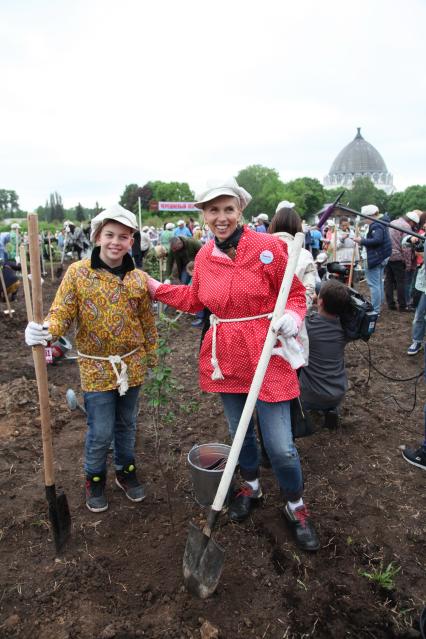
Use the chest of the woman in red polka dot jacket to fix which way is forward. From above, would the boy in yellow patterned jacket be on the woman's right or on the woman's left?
on the woman's right

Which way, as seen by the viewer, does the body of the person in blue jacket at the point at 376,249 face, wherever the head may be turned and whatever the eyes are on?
to the viewer's left

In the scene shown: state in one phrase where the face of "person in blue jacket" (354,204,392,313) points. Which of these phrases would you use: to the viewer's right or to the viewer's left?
to the viewer's left

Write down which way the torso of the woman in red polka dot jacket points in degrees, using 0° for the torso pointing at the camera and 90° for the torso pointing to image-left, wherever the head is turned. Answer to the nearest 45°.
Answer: approximately 0°

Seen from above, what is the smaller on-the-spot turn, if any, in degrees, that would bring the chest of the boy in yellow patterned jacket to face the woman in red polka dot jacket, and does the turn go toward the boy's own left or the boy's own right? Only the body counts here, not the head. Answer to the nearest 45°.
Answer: approximately 45° to the boy's own left

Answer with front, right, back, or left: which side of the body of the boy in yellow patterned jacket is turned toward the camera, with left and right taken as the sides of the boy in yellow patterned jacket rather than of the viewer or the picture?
front

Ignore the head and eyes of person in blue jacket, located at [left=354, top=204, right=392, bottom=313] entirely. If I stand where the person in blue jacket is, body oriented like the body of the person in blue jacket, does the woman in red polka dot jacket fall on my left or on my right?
on my left

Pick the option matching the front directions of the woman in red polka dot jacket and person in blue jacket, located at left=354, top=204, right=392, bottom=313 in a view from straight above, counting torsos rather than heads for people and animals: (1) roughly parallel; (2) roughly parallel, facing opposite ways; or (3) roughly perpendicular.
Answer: roughly perpendicular

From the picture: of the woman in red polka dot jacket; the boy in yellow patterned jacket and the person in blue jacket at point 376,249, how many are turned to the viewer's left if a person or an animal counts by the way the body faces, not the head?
1

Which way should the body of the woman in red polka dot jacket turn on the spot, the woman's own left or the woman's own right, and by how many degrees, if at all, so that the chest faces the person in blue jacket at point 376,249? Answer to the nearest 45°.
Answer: approximately 135° to the woman's own left
